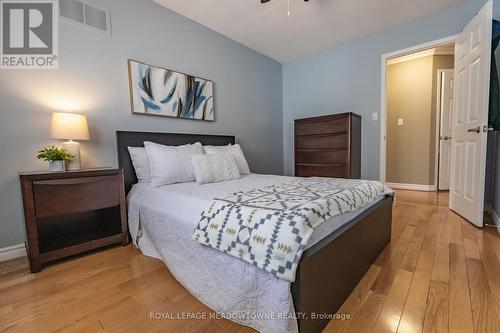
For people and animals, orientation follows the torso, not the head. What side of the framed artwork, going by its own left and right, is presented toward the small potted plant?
right

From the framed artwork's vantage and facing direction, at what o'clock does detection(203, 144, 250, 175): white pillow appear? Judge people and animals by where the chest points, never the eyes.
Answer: The white pillow is roughly at 11 o'clock from the framed artwork.

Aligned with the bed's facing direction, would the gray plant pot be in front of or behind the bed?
behind

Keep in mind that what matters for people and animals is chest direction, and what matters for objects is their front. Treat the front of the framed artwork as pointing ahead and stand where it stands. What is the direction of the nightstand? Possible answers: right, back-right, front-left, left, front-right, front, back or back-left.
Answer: right

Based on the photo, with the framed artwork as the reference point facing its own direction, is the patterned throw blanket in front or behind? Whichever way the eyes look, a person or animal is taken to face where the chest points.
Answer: in front

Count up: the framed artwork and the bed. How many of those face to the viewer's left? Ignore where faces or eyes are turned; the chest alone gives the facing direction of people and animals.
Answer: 0

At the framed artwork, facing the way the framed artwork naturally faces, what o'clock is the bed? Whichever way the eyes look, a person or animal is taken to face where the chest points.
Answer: The bed is roughly at 1 o'clock from the framed artwork.

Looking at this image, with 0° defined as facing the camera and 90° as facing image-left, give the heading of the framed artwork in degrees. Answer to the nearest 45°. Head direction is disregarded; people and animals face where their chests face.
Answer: approximately 315°
